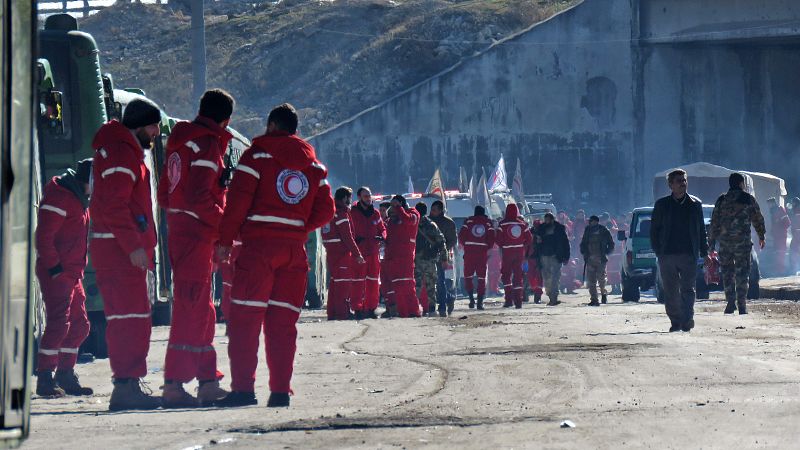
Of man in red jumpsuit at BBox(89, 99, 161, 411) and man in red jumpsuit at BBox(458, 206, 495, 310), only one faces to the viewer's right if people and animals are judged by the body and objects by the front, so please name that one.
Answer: man in red jumpsuit at BBox(89, 99, 161, 411)

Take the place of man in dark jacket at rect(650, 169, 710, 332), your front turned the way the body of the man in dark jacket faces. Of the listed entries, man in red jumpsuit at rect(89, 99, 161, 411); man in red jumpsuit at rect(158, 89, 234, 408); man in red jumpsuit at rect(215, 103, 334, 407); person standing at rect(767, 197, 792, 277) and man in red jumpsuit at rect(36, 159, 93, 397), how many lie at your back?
1

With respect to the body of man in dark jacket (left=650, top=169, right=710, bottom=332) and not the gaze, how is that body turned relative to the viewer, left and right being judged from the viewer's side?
facing the viewer

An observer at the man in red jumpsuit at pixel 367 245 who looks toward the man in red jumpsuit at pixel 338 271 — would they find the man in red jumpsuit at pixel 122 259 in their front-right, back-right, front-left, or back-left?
front-left

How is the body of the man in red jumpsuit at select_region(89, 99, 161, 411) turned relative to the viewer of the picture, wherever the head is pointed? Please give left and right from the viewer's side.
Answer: facing to the right of the viewer

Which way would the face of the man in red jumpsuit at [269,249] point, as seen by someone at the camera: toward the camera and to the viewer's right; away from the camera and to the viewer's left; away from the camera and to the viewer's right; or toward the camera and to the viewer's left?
away from the camera and to the viewer's left

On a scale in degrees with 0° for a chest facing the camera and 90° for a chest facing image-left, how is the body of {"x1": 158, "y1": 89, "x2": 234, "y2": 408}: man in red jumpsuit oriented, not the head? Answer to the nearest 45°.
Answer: approximately 225°
